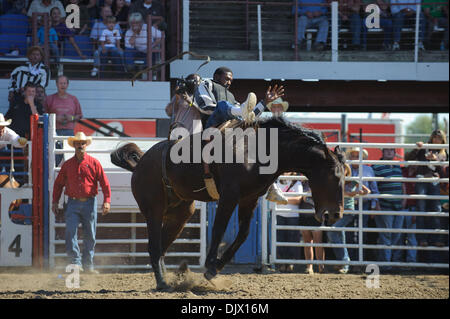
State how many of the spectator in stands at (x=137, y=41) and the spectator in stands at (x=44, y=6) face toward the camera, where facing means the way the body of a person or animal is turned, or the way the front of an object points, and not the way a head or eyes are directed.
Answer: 2

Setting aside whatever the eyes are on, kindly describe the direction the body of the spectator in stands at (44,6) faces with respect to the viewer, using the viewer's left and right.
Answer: facing the viewer

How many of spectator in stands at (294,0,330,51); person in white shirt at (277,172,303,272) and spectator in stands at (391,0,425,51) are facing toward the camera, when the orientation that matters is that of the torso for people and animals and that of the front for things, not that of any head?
3

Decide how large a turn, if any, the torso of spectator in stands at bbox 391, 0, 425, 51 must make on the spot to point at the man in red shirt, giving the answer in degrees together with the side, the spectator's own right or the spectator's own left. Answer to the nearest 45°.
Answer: approximately 45° to the spectator's own right

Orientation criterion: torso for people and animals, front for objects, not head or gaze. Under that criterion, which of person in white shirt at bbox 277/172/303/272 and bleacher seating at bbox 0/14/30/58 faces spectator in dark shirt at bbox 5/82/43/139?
the bleacher seating

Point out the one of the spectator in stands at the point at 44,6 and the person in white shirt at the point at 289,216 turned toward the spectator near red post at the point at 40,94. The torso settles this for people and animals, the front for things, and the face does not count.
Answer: the spectator in stands at the point at 44,6

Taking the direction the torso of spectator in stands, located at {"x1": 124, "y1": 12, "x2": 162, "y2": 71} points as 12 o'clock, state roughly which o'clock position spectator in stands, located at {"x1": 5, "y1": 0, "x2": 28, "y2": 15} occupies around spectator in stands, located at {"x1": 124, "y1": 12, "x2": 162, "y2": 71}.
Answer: spectator in stands, located at {"x1": 5, "y1": 0, "x2": 28, "y2": 15} is roughly at 4 o'clock from spectator in stands, located at {"x1": 124, "y1": 12, "x2": 162, "y2": 71}.

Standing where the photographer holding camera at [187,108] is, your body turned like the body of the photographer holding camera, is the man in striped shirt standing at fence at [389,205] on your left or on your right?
on your left

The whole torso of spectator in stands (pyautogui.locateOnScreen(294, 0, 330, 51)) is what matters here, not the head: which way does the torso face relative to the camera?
toward the camera

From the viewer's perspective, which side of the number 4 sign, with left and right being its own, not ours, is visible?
front

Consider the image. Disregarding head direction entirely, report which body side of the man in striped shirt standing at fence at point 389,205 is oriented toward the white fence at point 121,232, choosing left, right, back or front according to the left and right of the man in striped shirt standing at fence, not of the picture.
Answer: right

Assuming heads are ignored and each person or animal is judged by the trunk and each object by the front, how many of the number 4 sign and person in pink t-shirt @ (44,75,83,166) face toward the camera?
2

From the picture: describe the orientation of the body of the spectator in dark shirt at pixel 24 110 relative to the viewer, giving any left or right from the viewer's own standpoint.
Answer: facing the viewer and to the right of the viewer

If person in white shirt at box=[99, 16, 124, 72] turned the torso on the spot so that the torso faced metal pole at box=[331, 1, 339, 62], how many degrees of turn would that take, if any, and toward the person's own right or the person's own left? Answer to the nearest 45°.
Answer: approximately 90° to the person's own left
